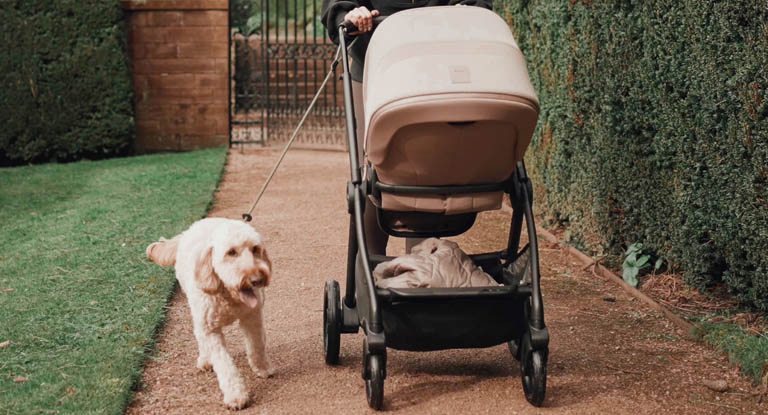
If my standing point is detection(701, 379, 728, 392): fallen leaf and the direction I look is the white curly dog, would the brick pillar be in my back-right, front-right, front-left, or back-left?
front-right

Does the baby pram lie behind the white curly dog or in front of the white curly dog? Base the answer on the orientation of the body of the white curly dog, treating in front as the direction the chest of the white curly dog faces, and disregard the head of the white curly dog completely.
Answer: in front

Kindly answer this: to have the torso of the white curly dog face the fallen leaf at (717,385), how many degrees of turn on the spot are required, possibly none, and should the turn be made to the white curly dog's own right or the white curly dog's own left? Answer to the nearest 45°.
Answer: approximately 45° to the white curly dog's own left

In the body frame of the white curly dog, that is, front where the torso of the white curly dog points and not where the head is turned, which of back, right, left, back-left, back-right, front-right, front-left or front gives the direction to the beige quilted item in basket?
front-left

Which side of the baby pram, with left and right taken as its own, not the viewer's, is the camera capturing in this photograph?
front

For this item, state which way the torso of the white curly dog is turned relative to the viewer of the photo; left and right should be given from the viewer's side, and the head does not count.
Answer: facing the viewer and to the right of the viewer

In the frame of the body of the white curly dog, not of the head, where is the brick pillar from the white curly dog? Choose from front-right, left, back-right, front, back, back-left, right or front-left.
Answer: back-left

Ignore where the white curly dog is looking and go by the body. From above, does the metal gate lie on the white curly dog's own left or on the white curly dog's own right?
on the white curly dog's own left

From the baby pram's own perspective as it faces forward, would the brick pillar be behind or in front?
behind

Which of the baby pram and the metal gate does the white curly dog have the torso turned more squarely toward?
the baby pram

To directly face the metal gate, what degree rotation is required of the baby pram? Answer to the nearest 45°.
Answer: approximately 180°

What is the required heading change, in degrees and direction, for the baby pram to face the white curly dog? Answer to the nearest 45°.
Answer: approximately 90° to its right

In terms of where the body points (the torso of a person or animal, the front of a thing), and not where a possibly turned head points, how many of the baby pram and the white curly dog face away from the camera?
0
